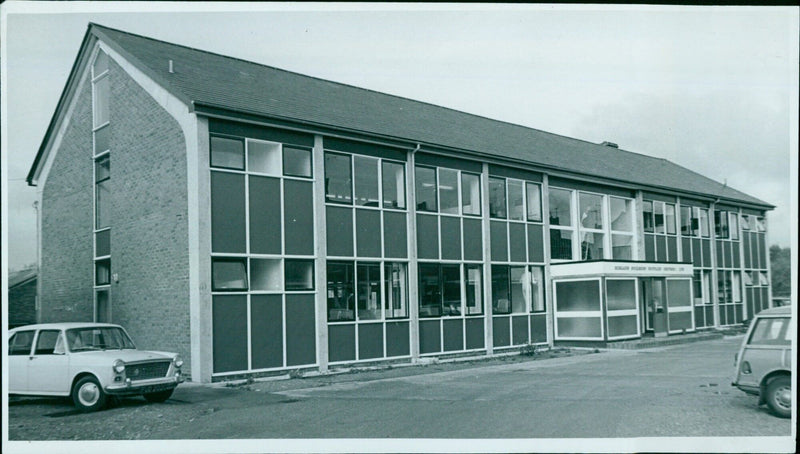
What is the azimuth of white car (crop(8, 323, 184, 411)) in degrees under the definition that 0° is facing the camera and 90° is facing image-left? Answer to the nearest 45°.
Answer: approximately 315°

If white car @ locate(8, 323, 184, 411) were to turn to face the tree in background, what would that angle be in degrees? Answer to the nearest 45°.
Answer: approximately 45° to its left
